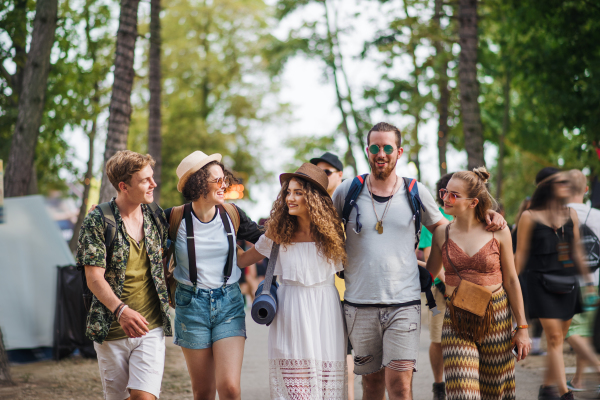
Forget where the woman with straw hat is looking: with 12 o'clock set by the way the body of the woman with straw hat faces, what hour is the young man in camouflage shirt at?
The young man in camouflage shirt is roughly at 2 o'clock from the woman with straw hat.

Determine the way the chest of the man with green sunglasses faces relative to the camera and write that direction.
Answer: toward the camera

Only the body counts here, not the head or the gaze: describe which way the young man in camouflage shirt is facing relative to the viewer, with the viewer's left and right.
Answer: facing the viewer and to the right of the viewer

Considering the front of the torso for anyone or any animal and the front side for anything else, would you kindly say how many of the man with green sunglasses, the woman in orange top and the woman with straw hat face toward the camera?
3

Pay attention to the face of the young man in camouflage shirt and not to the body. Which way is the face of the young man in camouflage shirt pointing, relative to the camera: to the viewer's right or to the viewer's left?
to the viewer's right

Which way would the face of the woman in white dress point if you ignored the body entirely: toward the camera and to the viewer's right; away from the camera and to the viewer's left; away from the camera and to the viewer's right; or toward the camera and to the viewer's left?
toward the camera and to the viewer's left

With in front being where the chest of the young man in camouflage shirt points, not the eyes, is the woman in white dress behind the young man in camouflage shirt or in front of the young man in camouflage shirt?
in front

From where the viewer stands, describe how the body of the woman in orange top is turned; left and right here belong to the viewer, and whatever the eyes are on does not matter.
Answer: facing the viewer

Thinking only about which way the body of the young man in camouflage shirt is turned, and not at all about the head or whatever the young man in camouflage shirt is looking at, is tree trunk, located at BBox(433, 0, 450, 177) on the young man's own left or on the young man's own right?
on the young man's own left

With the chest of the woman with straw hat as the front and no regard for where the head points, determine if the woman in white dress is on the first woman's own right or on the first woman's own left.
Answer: on the first woman's own left

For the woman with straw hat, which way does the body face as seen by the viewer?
toward the camera

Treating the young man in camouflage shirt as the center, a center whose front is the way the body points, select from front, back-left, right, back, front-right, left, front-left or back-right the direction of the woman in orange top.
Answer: front-left
